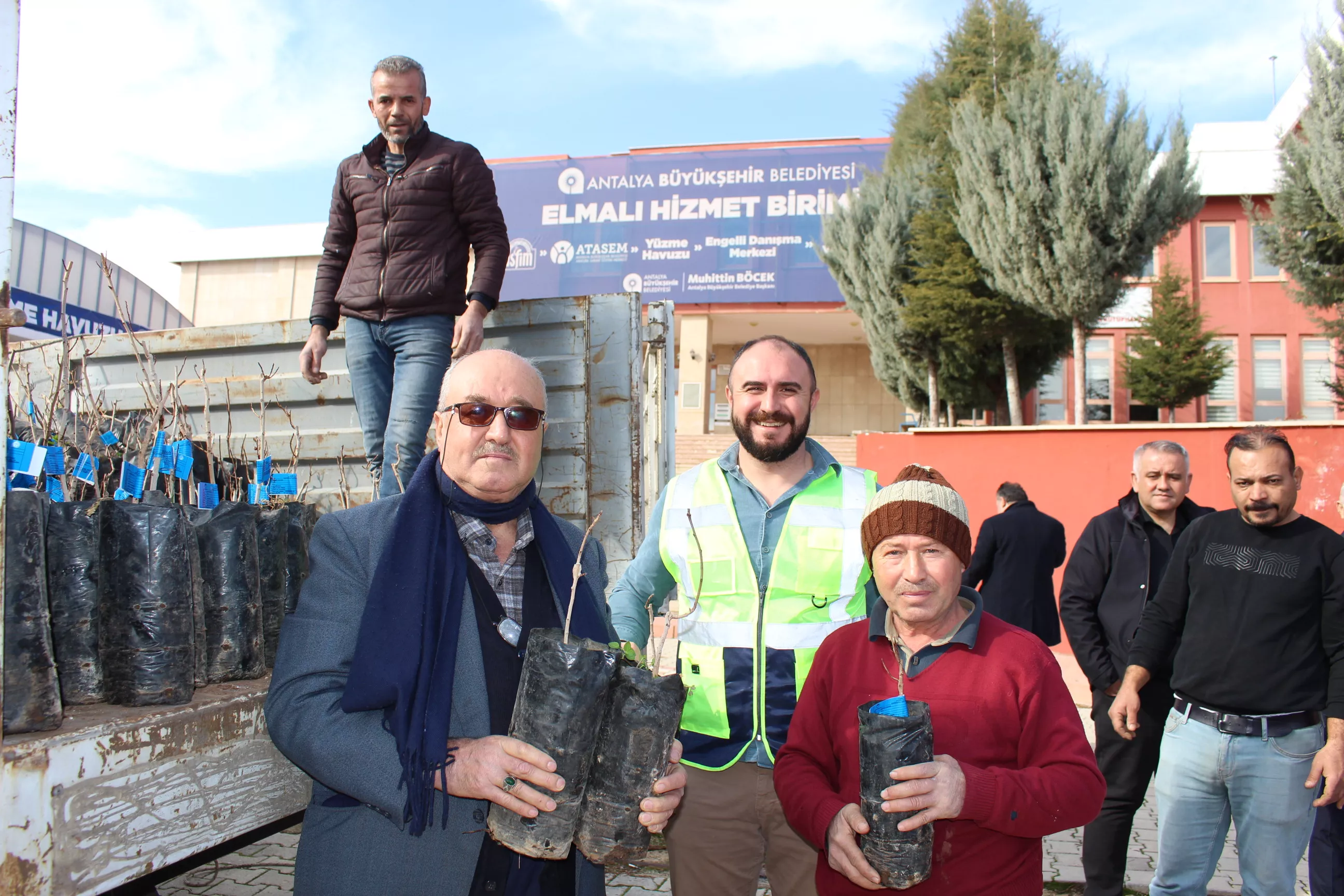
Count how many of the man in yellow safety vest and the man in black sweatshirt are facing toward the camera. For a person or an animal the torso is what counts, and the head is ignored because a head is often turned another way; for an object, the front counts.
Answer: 2

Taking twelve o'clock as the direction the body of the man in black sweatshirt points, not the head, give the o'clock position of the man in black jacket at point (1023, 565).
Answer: The man in black jacket is roughly at 5 o'clock from the man in black sweatshirt.

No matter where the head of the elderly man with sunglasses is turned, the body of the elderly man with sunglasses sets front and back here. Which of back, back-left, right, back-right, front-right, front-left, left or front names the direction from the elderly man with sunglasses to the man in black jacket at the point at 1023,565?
left

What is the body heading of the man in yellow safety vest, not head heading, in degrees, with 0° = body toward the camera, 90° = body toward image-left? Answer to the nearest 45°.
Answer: approximately 0°

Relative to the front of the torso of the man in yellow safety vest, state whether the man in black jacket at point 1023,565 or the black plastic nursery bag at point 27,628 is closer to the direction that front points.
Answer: the black plastic nursery bag

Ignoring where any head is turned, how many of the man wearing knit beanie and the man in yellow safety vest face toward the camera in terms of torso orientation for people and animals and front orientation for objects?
2

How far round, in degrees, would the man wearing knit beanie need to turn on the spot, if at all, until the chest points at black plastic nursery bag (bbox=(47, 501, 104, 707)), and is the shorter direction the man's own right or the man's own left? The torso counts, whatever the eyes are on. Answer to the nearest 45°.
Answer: approximately 45° to the man's own right

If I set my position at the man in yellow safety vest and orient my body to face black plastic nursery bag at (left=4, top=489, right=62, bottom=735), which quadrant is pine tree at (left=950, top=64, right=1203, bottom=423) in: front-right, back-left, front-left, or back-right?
back-right

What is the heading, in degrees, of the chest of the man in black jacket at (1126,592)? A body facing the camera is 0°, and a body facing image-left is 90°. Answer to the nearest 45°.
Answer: approximately 315°

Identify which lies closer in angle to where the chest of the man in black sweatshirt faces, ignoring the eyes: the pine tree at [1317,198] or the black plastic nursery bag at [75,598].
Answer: the black plastic nursery bag
